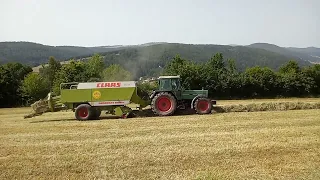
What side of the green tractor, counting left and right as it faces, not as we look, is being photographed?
right

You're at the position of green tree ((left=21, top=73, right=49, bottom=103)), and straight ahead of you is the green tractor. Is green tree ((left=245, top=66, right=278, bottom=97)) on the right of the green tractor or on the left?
left

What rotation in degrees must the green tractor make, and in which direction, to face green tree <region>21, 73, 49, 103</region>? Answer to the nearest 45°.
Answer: approximately 135° to its left

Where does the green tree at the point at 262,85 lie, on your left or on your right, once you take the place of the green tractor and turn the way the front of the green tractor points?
on your left

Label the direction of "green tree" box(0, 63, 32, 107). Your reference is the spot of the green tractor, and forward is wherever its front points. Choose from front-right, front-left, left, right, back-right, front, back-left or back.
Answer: back-left
